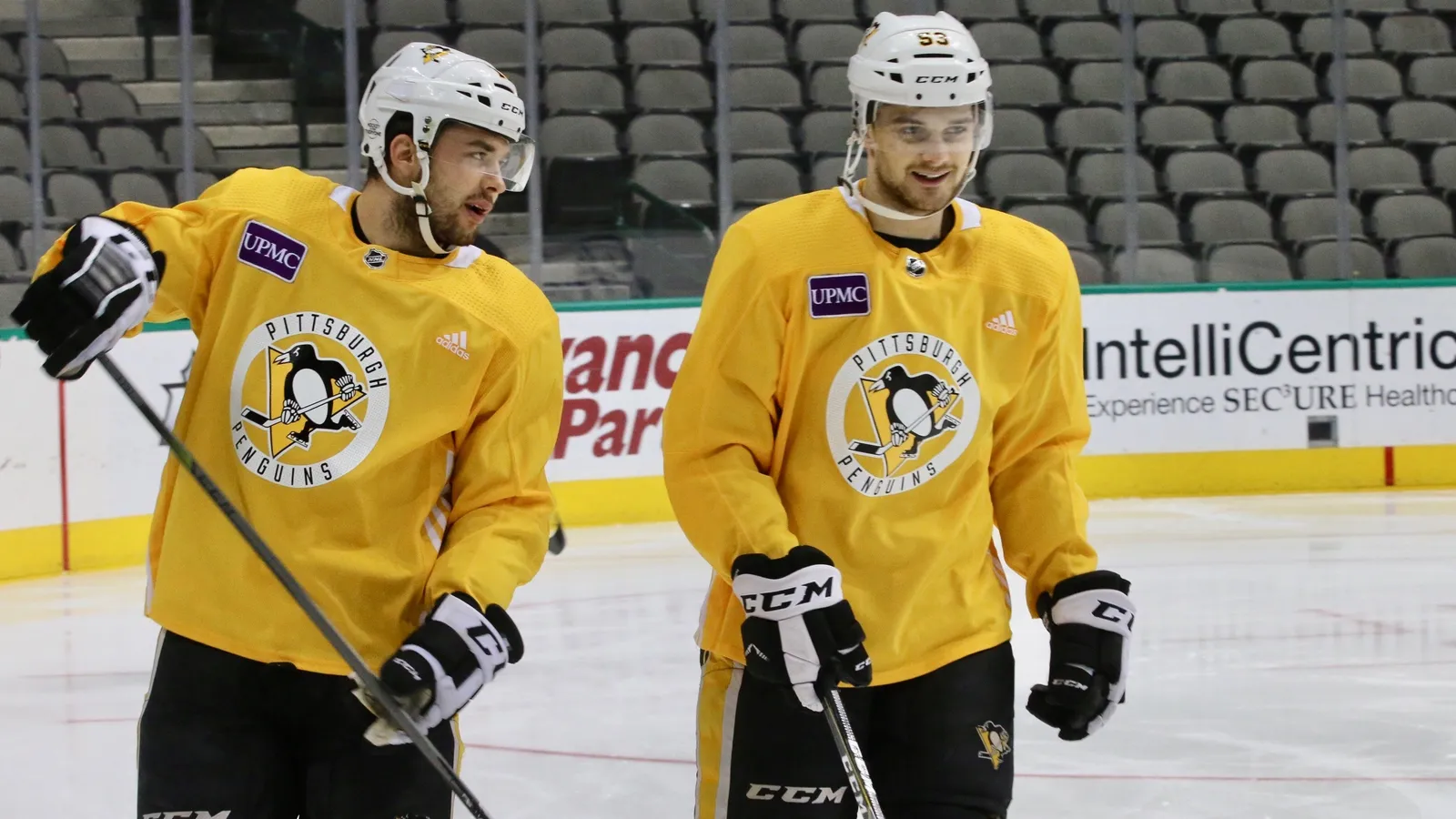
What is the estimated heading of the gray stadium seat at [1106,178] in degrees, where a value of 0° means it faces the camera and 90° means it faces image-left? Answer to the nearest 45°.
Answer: approximately 0°

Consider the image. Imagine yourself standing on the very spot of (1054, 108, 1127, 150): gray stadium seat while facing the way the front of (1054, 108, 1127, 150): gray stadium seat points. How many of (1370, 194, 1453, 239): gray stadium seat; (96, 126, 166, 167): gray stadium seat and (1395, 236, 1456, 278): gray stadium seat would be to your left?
2

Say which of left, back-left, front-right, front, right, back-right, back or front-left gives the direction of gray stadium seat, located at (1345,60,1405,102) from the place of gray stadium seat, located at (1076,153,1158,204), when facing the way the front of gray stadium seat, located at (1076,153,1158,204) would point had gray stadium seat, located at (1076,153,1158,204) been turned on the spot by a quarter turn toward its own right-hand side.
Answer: back-right

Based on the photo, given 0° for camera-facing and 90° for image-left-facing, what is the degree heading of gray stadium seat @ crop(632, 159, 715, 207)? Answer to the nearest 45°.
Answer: approximately 0°

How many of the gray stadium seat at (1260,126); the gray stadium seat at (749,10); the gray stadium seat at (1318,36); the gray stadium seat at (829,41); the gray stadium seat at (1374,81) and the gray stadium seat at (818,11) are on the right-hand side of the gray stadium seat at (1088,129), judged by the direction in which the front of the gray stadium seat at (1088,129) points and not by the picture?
3
